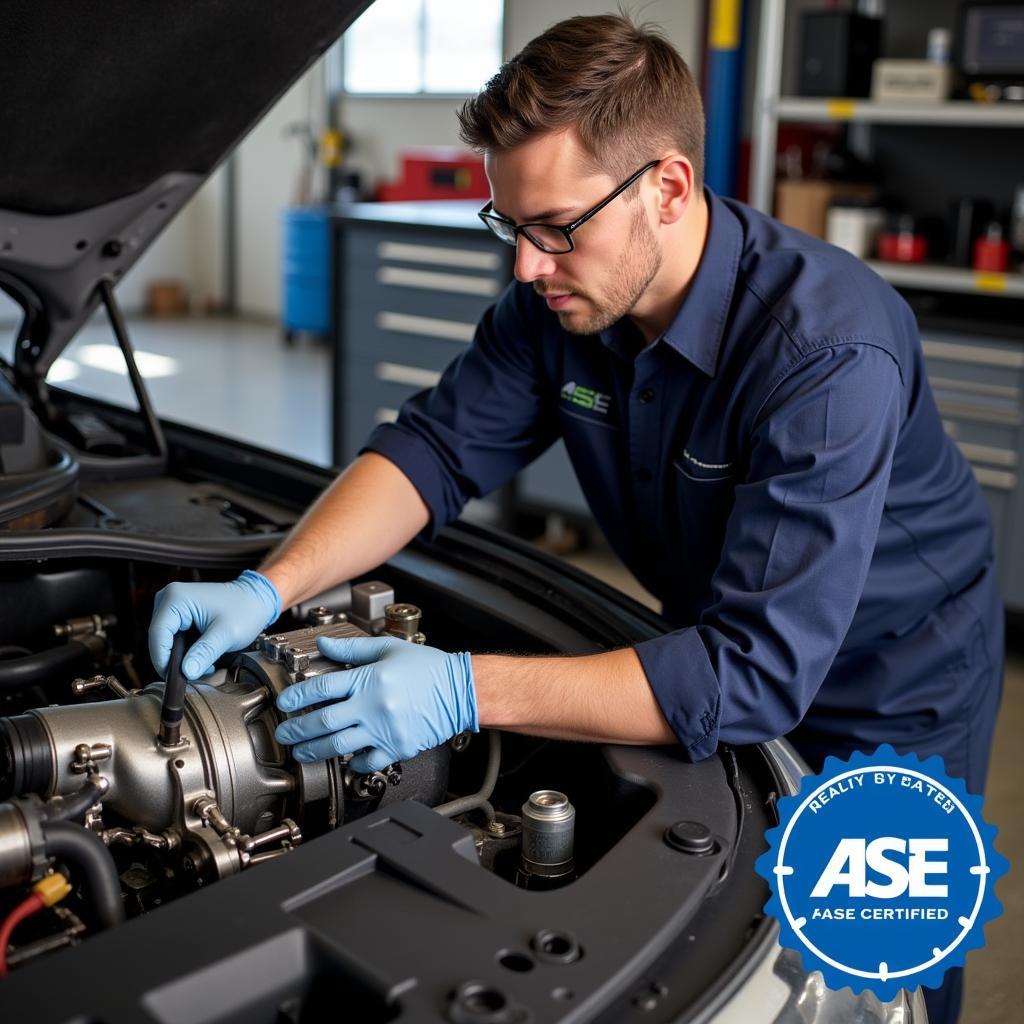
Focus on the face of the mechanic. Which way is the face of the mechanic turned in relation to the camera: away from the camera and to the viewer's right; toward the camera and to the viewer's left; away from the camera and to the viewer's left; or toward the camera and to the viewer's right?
toward the camera and to the viewer's left

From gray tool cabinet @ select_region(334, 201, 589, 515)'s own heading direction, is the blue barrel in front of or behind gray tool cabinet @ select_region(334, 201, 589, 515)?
behind

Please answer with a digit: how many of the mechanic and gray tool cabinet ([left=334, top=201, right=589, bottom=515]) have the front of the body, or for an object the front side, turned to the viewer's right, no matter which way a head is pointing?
0

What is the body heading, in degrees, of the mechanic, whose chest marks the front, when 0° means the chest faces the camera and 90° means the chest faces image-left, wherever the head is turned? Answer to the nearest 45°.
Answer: approximately 45°

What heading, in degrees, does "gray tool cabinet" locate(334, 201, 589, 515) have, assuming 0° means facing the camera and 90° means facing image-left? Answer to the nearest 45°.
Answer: approximately 0°

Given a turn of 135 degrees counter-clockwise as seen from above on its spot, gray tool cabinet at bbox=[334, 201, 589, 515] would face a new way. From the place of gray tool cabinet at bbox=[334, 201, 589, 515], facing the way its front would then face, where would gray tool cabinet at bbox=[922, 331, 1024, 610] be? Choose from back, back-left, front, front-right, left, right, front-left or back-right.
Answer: right

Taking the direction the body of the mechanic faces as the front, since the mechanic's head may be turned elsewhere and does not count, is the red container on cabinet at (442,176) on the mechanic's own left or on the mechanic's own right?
on the mechanic's own right

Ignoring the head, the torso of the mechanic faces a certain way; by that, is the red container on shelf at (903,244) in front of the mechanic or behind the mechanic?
behind
